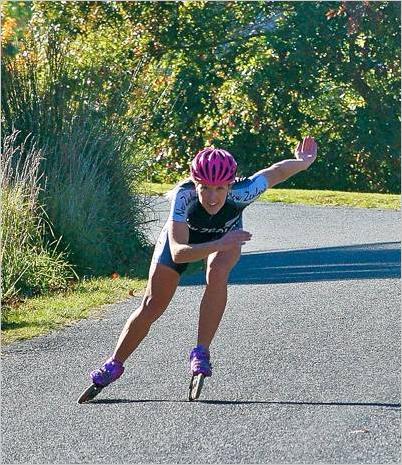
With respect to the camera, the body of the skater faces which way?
toward the camera

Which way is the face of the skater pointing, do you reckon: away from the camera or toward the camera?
toward the camera
